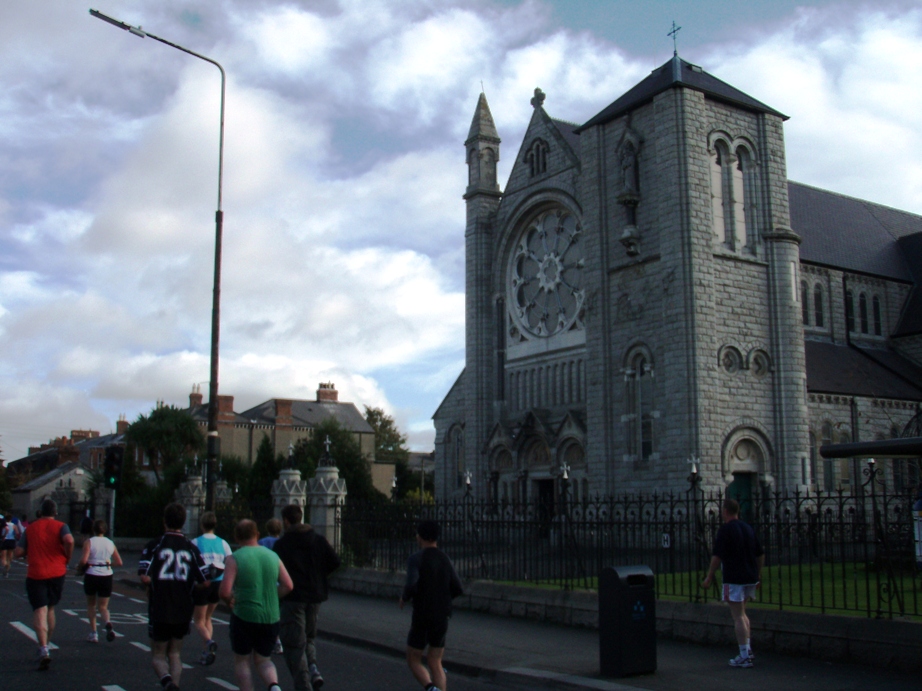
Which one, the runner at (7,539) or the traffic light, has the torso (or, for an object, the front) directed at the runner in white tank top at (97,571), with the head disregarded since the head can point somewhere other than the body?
the traffic light

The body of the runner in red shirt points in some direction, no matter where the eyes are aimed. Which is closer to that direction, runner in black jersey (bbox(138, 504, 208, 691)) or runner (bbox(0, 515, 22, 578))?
the runner

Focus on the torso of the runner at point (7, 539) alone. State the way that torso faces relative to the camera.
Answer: away from the camera

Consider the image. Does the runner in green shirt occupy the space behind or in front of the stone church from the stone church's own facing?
in front

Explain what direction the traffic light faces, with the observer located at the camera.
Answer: facing the viewer

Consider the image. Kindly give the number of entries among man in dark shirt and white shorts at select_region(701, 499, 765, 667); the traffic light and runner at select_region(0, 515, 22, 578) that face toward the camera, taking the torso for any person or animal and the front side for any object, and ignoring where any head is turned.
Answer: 1

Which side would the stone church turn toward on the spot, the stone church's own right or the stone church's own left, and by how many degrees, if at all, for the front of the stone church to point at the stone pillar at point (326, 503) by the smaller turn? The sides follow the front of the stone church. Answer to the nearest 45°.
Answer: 0° — it already faces it

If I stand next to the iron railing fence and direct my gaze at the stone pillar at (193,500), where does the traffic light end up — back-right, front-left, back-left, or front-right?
front-left

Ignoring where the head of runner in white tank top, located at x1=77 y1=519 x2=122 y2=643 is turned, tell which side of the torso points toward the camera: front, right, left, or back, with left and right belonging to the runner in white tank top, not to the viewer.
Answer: back

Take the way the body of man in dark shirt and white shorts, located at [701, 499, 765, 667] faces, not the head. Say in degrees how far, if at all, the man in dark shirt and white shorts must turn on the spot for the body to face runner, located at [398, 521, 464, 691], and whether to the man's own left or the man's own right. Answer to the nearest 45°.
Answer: approximately 90° to the man's own left

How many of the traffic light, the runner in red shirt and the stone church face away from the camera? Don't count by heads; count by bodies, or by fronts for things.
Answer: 1

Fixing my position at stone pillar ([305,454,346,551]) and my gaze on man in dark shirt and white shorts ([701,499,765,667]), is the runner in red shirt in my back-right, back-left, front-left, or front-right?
front-right

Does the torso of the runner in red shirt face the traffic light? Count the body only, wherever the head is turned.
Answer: yes

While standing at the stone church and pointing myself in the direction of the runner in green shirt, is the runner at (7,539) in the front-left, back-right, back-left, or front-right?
front-right

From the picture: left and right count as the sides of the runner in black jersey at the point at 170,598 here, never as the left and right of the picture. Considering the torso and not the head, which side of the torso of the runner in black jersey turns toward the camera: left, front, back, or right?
back

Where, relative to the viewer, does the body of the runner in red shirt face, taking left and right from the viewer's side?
facing away from the viewer

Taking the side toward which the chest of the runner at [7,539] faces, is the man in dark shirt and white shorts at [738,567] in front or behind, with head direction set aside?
behind

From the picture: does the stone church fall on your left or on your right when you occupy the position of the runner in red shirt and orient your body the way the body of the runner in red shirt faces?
on your right

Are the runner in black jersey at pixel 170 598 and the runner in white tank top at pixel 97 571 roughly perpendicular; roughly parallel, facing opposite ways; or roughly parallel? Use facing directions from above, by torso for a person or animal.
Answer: roughly parallel
